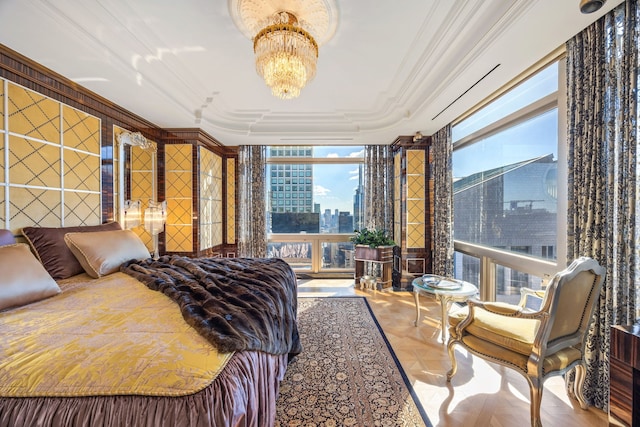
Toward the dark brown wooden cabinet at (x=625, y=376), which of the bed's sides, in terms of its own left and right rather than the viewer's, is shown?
front

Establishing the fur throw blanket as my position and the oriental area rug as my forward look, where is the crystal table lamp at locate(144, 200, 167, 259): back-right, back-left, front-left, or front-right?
back-left

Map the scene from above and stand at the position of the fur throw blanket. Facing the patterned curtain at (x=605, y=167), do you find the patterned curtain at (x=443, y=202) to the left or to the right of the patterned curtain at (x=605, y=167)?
left

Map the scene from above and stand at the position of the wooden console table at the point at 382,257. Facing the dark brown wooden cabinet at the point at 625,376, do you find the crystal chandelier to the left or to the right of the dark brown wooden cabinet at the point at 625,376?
right

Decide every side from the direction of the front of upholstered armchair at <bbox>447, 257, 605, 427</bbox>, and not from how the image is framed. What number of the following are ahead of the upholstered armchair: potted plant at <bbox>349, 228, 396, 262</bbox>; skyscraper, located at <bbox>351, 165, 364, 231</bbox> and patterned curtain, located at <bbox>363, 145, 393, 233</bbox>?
3

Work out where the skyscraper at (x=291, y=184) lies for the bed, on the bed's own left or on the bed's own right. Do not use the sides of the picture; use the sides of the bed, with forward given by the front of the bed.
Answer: on the bed's own left

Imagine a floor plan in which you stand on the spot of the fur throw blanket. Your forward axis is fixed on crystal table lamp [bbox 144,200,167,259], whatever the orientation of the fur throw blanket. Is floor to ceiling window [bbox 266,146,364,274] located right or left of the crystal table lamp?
right

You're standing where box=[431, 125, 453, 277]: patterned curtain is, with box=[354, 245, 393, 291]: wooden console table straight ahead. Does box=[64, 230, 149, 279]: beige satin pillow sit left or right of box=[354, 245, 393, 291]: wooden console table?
left

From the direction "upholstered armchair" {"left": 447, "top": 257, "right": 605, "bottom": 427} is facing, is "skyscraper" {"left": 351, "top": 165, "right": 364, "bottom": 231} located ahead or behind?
ahead

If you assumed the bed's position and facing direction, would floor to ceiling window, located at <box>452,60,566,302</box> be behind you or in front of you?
in front

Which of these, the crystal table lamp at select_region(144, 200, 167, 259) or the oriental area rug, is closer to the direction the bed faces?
the oriental area rug

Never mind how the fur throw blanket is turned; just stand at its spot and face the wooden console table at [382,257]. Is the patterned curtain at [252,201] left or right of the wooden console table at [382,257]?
left
